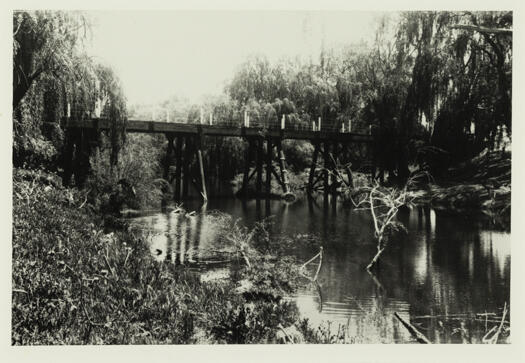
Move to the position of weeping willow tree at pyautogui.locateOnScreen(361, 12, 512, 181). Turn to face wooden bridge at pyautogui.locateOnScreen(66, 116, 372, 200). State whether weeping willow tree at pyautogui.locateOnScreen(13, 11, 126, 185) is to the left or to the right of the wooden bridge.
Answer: left
